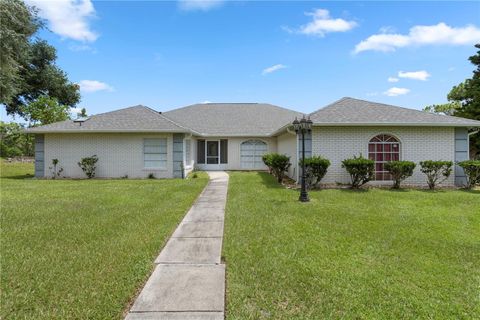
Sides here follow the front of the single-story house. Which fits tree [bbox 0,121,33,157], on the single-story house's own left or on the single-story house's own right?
on the single-story house's own right

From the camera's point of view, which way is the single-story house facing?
toward the camera

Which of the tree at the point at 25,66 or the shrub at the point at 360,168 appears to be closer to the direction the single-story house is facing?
the shrub

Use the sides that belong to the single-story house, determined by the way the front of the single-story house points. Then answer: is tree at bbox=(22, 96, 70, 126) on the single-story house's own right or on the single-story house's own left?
on the single-story house's own right

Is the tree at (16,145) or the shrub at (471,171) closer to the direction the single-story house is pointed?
the shrub
